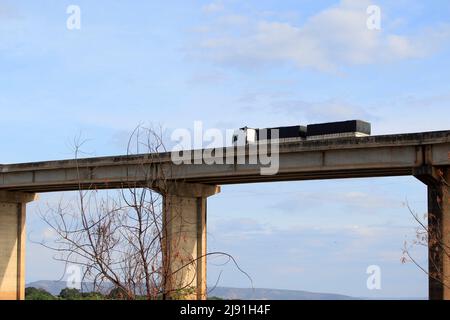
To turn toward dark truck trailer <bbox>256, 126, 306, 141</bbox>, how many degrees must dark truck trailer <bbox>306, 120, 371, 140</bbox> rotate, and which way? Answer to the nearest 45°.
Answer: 0° — it already faces it

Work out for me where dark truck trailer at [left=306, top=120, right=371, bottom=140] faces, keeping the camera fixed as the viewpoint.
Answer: facing away from the viewer and to the left of the viewer
